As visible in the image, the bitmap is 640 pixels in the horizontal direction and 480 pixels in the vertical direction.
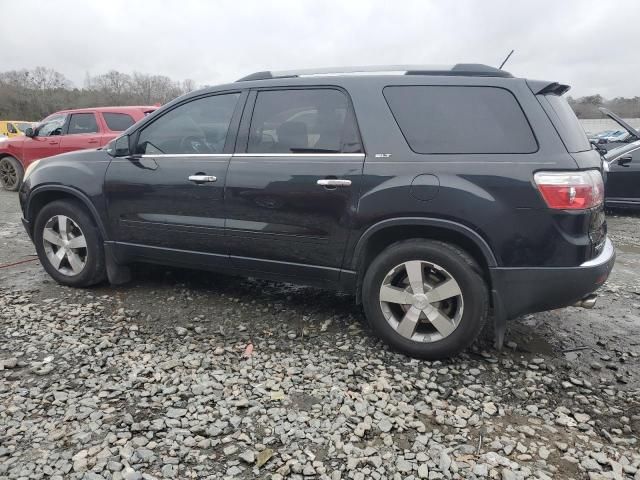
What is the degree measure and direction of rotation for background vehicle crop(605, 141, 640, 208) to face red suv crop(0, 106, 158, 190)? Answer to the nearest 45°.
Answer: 0° — it already faces it

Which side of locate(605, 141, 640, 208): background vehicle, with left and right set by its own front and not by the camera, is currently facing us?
left

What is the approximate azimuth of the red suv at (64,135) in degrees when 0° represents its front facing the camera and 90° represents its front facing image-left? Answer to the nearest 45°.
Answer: approximately 90°

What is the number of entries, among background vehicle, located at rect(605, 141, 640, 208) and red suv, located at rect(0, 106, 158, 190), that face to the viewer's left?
2

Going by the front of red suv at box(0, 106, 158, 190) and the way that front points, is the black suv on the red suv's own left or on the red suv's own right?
on the red suv's own left

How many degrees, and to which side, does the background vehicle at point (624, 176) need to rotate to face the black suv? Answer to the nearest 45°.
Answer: approximately 90° to its left

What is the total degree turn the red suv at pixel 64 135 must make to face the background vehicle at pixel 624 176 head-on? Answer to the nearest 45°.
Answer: approximately 135° to its left

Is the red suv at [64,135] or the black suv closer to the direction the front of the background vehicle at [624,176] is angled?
the red suv
